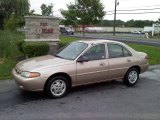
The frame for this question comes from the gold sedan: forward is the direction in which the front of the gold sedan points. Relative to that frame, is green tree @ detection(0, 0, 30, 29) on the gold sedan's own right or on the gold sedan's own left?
on the gold sedan's own right

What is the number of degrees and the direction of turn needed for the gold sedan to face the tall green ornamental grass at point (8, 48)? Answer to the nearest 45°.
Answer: approximately 90° to its right

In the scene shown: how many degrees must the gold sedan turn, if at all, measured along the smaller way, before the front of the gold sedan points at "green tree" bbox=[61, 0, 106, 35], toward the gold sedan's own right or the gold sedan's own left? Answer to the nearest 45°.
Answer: approximately 135° to the gold sedan's own right

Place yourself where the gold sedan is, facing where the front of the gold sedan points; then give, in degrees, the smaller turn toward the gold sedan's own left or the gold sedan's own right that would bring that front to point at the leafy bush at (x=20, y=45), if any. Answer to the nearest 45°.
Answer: approximately 90° to the gold sedan's own right

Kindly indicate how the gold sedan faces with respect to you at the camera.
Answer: facing the viewer and to the left of the viewer

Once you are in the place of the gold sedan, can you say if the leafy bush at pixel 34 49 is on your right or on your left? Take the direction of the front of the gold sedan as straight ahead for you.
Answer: on your right
